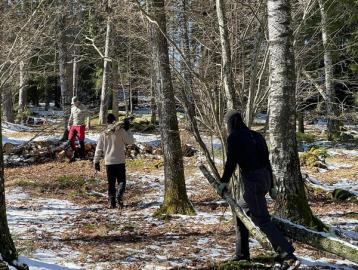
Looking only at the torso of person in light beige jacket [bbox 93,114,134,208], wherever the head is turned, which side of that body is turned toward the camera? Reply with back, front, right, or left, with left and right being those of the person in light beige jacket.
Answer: back

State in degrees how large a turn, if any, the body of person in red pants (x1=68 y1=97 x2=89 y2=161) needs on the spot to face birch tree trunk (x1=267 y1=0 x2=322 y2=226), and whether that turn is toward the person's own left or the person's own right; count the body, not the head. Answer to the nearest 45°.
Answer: approximately 45° to the person's own left

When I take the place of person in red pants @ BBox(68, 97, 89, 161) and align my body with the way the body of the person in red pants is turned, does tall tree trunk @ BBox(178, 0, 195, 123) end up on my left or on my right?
on my left

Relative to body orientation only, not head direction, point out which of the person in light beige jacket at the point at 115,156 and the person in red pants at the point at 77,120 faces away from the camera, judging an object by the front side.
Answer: the person in light beige jacket

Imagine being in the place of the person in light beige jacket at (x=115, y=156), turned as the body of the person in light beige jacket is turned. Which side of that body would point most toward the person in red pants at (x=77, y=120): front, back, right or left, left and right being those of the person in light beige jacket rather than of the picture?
front

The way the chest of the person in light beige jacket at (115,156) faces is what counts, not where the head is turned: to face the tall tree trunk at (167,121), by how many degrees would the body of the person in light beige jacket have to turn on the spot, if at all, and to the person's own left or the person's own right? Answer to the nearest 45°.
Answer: approximately 135° to the person's own right

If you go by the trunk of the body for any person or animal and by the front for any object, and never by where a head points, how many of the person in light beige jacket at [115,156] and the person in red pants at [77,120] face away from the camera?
1

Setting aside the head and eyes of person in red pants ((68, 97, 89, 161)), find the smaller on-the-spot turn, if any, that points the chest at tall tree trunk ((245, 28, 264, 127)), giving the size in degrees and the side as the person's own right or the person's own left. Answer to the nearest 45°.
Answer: approximately 135° to the person's own left

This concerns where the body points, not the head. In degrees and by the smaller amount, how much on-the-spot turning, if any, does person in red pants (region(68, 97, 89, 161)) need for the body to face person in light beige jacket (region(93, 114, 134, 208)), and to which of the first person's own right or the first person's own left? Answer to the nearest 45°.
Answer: approximately 45° to the first person's own left
